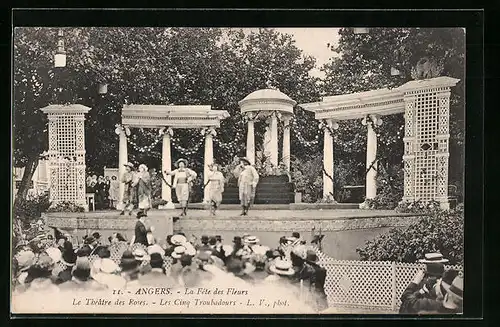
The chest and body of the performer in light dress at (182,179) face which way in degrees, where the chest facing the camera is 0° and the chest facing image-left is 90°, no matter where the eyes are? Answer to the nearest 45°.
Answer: approximately 0°

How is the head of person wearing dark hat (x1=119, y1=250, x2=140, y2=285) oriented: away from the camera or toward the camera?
away from the camera

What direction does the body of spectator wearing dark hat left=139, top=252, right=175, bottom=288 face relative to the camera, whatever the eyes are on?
away from the camera

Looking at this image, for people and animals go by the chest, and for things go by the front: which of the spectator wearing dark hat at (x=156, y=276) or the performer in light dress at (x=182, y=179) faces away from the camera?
the spectator wearing dark hat

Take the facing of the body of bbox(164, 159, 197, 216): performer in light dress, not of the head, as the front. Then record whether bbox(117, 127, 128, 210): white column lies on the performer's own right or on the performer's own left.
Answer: on the performer's own right
